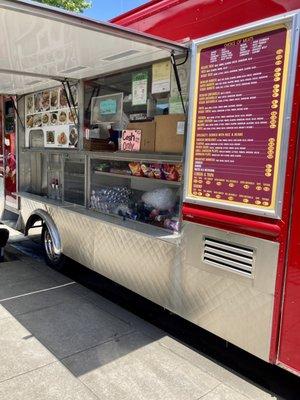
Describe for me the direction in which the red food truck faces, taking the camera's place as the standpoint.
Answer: facing the viewer and to the right of the viewer

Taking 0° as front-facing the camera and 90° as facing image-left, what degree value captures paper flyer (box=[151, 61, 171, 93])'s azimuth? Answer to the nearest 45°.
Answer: approximately 45°

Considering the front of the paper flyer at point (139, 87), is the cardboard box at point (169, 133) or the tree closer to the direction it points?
the cardboard box

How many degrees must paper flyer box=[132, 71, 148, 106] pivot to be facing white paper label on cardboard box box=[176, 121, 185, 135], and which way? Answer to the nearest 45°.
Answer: approximately 90° to its left

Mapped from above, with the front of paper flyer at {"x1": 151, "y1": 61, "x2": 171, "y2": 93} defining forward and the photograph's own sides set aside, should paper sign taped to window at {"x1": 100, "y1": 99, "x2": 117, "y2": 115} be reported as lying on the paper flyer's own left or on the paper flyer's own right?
on the paper flyer's own right

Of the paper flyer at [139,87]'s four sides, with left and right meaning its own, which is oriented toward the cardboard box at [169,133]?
left

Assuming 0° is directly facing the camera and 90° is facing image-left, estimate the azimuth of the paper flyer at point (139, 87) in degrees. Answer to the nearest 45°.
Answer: approximately 45°

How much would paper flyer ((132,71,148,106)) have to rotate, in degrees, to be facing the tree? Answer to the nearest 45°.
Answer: approximately 135° to its right

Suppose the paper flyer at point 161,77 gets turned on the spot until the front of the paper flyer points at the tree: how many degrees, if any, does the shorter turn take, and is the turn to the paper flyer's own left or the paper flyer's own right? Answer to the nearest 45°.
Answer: approximately 135° to the paper flyer's own right

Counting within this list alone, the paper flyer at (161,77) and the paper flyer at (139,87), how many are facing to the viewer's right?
0

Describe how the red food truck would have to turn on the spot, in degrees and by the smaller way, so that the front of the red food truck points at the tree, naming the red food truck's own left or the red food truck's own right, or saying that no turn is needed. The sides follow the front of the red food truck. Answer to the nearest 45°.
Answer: approximately 135° to the red food truck's own left
